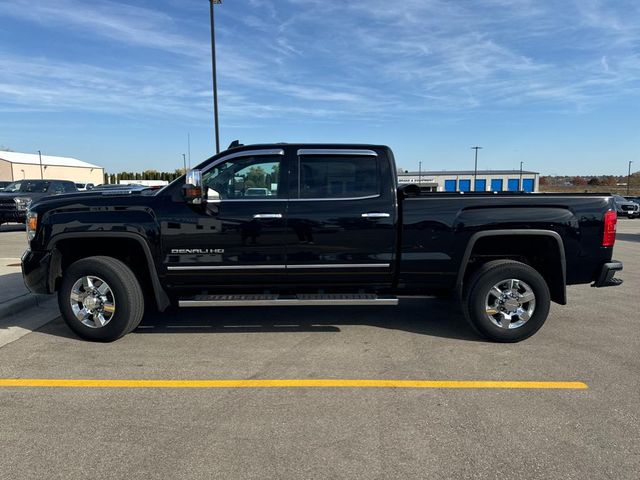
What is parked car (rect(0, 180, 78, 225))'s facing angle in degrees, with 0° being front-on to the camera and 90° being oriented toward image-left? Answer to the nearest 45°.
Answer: approximately 45°

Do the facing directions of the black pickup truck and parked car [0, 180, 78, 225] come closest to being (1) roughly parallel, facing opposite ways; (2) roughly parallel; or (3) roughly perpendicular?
roughly perpendicular

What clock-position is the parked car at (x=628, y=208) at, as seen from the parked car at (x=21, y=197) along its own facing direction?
the parked car at (x=628, y=208) is roughly at 8 o'clock from the parked car at (x=21, y=197).

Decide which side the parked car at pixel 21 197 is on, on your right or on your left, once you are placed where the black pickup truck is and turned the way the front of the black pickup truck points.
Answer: on your right

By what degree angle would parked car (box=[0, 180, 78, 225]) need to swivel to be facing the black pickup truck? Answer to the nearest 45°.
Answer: approximately 45° to its left

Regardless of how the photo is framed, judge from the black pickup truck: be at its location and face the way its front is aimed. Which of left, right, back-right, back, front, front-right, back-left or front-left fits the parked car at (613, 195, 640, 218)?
back-right

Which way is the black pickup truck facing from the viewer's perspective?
to the viewer's left

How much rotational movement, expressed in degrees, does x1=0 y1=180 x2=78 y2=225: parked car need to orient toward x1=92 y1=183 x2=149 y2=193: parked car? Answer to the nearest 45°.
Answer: approximately 135° to its left

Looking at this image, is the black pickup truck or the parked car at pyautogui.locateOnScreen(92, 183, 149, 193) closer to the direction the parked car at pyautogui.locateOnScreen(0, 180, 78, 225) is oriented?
the black pickup truck
